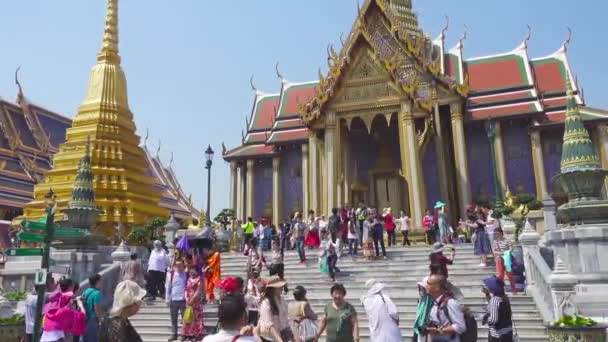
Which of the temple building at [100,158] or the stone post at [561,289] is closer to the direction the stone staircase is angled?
the stone post

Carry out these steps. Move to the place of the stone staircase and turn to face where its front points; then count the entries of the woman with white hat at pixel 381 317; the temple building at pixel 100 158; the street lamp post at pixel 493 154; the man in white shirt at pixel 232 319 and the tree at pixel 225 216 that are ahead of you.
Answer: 2

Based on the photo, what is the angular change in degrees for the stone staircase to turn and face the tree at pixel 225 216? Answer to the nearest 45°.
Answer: approximately 135° to its right

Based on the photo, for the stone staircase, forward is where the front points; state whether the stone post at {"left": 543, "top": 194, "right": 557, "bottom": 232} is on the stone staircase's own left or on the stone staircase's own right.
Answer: on the stone staircase's own left

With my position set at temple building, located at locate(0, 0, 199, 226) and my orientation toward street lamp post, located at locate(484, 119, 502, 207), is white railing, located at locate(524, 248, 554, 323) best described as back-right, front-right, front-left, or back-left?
front-right

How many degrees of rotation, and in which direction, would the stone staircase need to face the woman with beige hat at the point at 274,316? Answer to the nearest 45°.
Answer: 0° — it already faces them

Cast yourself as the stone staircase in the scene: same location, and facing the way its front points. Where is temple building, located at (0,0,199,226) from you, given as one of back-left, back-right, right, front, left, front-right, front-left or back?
back-right

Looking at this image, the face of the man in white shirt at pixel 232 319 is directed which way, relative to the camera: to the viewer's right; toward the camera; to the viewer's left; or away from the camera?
away from the camera

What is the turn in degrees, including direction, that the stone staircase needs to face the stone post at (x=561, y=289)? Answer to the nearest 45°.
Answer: approximately 45° to its left

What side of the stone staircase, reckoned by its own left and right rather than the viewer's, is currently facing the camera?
front

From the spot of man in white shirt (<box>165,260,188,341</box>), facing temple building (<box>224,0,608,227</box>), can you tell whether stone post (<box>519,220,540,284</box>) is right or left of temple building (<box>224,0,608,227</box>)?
right

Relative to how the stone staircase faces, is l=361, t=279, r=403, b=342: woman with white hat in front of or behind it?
in front

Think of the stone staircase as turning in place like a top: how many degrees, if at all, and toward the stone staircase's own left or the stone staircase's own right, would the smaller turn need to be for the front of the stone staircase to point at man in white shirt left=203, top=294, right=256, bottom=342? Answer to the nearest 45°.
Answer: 0° — it already faces them

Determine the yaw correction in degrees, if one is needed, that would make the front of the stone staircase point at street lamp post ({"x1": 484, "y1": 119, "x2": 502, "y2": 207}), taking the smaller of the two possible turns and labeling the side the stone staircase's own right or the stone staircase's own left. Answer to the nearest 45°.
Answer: approximately 135° to the stone staircase's own left
